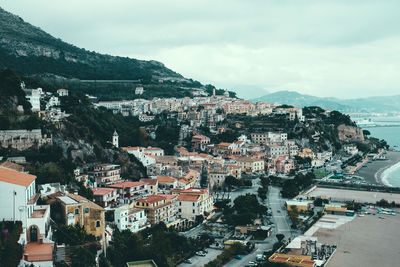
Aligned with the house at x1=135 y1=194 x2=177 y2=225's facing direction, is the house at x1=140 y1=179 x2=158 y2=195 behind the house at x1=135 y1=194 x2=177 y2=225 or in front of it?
behind

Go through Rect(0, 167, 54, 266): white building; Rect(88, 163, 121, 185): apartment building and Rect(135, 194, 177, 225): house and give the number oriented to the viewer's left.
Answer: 0

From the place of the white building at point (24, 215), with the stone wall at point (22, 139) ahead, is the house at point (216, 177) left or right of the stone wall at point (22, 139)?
right

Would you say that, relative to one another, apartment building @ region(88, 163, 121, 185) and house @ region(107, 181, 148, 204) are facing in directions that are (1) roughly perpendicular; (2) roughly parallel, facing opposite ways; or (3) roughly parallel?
roughly parallel

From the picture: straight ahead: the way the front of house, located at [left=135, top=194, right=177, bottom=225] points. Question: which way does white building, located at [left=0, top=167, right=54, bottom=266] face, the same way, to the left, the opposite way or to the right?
the same way

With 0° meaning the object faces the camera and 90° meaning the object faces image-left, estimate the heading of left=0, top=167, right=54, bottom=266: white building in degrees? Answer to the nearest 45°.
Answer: approximately 315°

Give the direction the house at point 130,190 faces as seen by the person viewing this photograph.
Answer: facing the viewer and to the right of the viewer

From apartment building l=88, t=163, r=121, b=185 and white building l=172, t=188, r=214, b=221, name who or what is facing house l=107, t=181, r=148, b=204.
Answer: the apartment building

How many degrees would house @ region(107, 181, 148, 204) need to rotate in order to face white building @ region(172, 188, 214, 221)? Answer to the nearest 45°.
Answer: approximately 45° to its left

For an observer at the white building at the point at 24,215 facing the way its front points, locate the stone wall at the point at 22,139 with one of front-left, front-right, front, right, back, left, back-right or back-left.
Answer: back-left

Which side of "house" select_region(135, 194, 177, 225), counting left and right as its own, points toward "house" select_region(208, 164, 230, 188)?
left

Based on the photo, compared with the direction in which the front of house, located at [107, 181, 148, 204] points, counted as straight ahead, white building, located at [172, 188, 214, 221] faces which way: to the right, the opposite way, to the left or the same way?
the same way

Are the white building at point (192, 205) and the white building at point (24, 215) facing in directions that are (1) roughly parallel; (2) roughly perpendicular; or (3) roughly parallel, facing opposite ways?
roughly parallel

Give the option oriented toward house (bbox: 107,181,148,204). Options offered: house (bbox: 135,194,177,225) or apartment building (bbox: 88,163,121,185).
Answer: the apartment building

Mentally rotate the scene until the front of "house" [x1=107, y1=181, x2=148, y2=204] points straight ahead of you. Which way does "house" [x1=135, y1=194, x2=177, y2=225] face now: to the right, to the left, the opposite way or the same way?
the same way

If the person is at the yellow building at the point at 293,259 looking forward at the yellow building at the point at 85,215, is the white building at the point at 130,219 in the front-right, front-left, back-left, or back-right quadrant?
front-right

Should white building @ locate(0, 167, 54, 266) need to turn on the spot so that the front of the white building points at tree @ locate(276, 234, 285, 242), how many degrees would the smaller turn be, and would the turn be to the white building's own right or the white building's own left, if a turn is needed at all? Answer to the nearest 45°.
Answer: approximately 45° to the white building's own left

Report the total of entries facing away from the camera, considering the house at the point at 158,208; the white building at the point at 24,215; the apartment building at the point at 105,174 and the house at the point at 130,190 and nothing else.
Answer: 0

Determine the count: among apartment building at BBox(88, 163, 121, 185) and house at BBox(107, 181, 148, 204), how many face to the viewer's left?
0

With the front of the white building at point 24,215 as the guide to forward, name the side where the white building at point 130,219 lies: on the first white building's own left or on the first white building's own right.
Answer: on the first white building's own left
